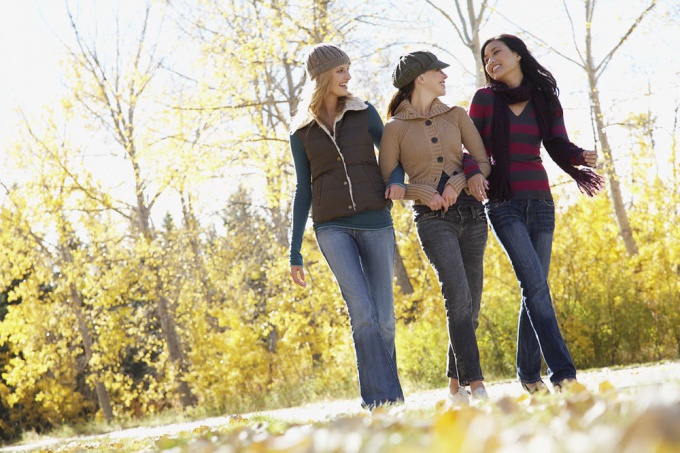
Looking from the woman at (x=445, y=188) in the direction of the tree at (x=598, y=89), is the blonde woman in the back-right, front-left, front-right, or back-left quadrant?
back-left

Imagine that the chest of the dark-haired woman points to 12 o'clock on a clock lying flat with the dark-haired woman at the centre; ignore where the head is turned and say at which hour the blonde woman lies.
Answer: The blonde woman is roughly at 2 o'clock from the dark-haired woman.

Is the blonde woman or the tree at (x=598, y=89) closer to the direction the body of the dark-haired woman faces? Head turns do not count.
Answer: the blonde woman

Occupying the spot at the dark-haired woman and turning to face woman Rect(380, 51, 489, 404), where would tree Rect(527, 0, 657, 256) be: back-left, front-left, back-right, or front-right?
back-right

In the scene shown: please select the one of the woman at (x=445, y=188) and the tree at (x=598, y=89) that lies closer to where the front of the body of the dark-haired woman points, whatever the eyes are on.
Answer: the woman

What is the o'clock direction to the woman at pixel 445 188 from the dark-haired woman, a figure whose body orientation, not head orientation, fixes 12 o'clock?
The woman is roughly at 2 o'clock from the dark-haired woman.

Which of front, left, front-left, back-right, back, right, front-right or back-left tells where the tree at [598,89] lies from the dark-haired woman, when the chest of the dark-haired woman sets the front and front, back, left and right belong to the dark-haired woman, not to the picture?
back

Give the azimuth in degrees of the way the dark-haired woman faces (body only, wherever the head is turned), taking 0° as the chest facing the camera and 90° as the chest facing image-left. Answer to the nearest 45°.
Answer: approximately 0°

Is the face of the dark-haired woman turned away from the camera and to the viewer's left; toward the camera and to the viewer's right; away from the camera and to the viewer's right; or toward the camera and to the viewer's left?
toward the camera and to the viewer's left
